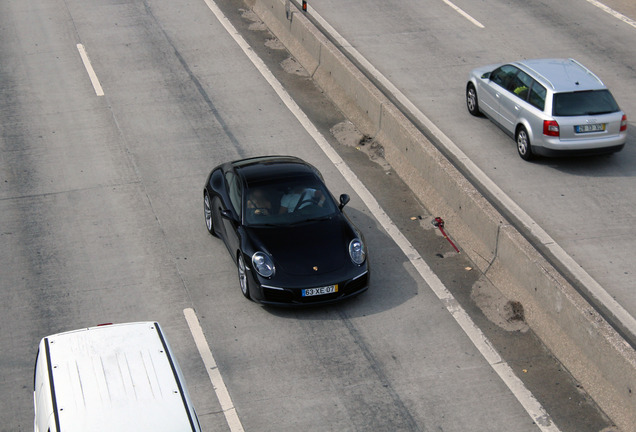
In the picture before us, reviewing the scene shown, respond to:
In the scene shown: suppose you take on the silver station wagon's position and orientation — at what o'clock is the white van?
The white van is roughly at 8 o'clock from the silver station wagon.

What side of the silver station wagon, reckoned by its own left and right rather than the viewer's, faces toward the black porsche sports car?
left

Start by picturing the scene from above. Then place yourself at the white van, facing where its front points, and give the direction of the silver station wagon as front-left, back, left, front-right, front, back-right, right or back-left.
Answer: back-left

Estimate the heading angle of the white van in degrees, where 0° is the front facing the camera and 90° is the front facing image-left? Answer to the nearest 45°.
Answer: approximately 0°

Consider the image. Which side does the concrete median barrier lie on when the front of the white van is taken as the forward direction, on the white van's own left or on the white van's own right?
on the white van's own left

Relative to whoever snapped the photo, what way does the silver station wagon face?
facing away from the viewer and to the left of the viewer

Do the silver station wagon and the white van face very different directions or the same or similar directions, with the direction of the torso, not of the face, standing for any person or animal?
very different directions

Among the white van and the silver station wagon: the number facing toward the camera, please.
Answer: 1
